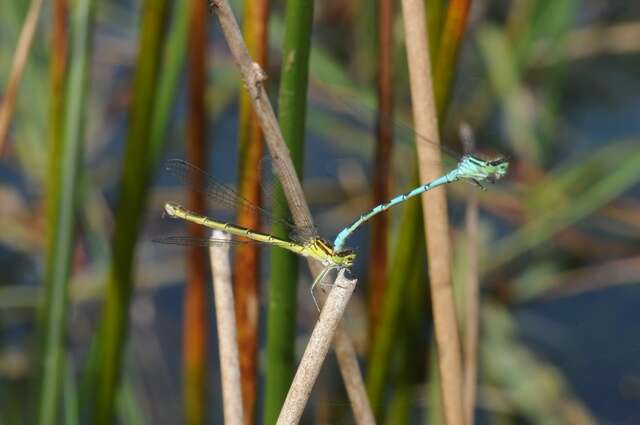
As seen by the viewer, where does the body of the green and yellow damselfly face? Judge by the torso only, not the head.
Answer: to the viewer's right

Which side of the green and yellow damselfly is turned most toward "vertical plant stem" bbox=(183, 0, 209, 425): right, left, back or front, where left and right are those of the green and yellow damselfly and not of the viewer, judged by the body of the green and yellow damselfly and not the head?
left
